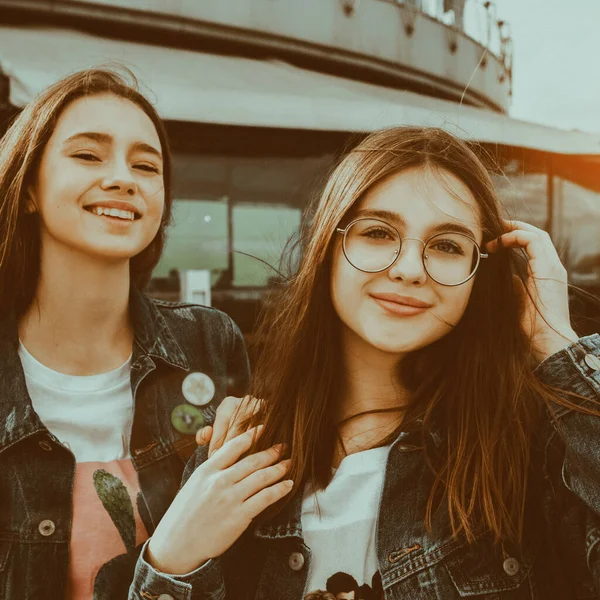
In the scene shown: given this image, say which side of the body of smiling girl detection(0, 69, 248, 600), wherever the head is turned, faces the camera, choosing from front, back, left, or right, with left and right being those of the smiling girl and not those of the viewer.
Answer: front

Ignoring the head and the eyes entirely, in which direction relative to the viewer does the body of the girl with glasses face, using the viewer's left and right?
facing the viewer
